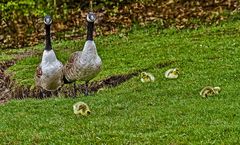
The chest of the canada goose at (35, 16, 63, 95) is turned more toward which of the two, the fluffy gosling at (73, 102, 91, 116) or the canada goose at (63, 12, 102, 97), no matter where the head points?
the fluffy gosling

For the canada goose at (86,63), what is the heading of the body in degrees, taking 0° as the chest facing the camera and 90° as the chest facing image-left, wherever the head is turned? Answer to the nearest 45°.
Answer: approximately 315°

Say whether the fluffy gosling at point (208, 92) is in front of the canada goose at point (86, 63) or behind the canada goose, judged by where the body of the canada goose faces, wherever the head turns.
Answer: in front
